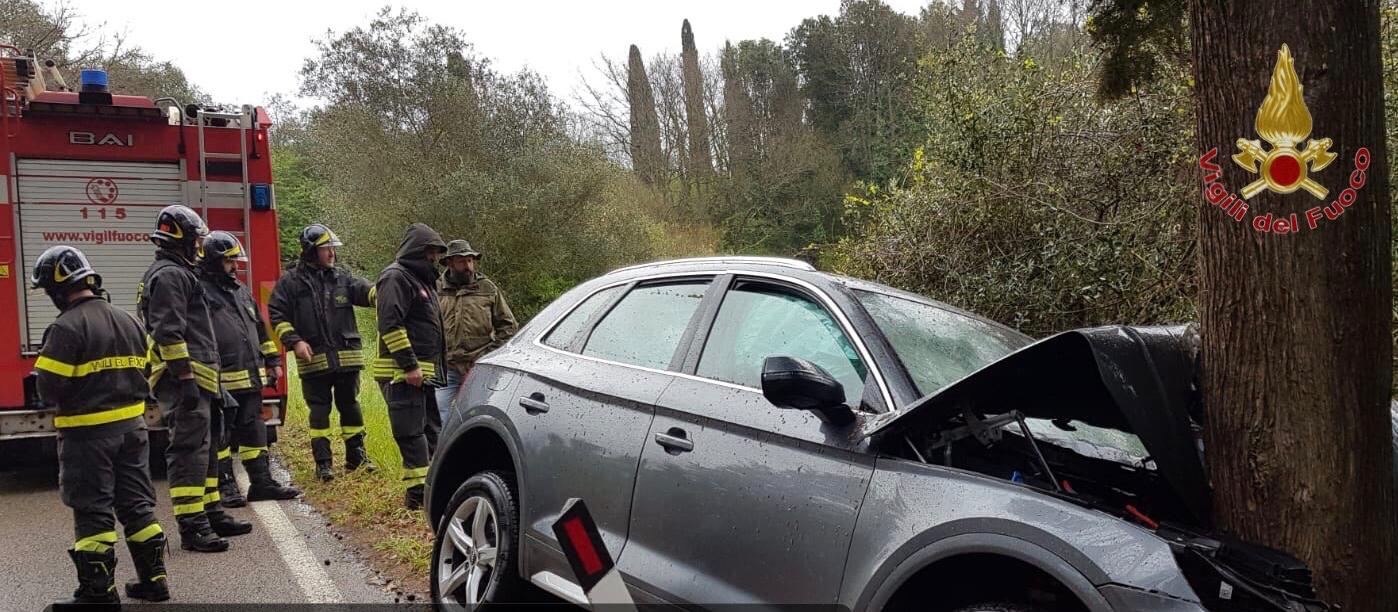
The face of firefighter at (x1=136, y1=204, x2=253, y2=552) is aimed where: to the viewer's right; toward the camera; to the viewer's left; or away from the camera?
to the viewer's right

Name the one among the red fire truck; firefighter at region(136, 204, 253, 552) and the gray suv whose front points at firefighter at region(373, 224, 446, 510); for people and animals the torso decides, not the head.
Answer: firefighter at region(136, 204, 253, 552)

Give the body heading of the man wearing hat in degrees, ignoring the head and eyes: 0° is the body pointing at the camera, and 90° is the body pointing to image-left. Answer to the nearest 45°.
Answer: approximately 0°

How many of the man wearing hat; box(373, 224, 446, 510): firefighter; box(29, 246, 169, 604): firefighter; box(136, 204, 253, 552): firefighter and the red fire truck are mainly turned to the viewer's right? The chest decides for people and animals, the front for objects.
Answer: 2

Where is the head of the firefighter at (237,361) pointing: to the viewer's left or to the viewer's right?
to the viewer's right

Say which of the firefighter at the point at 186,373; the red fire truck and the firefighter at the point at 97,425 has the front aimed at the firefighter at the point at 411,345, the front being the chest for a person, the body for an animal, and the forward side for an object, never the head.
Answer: the firefighter at the point at 186,373

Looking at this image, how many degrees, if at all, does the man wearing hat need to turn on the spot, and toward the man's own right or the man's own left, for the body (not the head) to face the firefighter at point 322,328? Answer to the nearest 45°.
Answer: approximately 135° to the man's own right

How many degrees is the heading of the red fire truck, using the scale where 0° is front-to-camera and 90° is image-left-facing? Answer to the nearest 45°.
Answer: approximately 180°

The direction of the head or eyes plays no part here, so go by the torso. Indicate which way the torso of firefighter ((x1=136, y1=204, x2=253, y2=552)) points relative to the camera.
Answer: to the viewer's right
